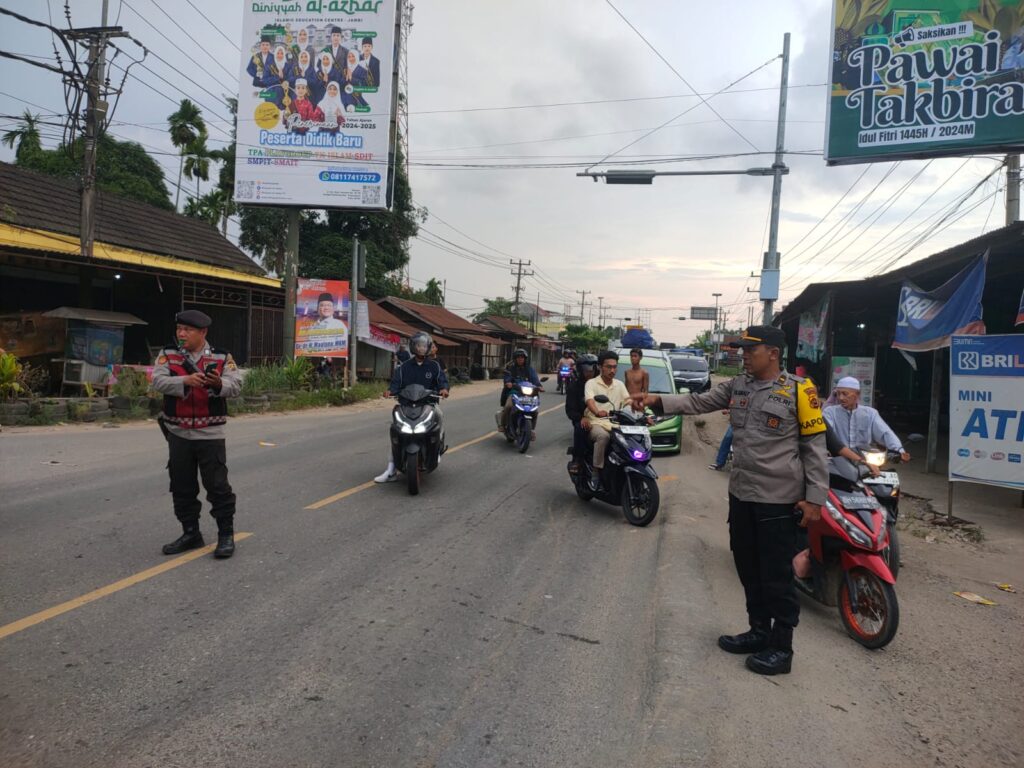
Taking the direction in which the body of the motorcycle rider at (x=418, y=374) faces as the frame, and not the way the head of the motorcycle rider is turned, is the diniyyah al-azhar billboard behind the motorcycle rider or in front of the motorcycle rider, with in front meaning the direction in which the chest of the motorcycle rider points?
behind

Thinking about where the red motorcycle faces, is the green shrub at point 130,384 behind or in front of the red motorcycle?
behind

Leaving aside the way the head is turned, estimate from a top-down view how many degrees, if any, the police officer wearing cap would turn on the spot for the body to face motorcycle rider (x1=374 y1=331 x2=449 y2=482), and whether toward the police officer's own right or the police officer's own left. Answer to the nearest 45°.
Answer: approximately 135° to the police officer's own left

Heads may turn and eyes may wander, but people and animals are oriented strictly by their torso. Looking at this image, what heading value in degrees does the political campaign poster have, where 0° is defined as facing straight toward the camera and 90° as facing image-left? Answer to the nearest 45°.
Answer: approximately 0°

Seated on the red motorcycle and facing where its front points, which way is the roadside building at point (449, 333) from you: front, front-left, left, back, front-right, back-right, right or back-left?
back

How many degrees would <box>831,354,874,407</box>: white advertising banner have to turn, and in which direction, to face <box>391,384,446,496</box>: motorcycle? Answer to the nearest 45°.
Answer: approximately 45° to its right

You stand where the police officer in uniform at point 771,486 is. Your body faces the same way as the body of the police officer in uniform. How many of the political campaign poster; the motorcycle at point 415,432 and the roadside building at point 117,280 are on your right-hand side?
3

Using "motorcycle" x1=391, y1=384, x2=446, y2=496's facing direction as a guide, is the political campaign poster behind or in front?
behind

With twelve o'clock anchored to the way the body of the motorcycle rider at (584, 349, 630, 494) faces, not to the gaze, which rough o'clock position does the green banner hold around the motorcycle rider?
The green banner is roughly at 9 o'clock from the motorcycle rider.

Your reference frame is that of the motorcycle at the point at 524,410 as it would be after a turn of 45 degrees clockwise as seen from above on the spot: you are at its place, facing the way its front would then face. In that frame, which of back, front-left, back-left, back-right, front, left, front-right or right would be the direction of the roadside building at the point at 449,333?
back-right

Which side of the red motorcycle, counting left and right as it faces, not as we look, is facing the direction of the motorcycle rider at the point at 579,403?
back
